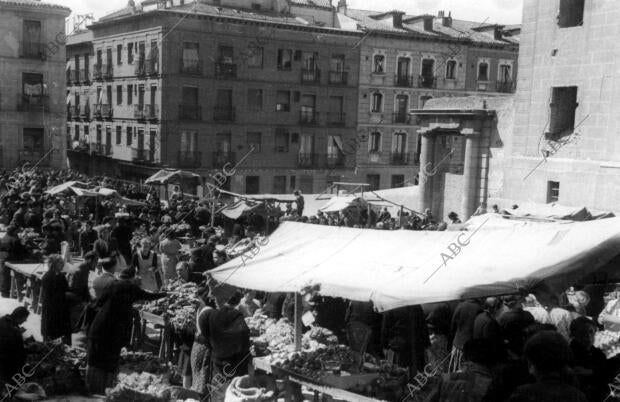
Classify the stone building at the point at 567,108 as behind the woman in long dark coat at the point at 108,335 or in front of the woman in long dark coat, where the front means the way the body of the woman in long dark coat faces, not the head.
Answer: in front

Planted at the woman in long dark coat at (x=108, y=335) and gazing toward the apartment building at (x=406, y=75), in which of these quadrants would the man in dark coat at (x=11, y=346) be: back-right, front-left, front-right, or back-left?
back-left

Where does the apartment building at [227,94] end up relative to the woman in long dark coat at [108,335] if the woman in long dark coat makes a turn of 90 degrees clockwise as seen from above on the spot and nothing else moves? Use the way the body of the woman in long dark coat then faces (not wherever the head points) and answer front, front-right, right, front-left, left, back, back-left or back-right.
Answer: back

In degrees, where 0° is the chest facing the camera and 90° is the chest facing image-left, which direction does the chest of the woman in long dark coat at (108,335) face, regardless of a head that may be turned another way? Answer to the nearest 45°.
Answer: approximately 270°

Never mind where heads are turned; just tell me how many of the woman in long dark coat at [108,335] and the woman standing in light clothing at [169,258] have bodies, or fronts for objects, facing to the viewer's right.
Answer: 1

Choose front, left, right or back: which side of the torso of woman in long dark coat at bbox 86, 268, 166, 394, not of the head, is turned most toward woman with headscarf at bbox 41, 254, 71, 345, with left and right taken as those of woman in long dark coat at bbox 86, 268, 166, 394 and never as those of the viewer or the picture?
left

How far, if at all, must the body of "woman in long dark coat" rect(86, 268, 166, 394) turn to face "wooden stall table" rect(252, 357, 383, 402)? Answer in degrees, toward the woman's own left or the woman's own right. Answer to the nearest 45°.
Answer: approximately 45° to the woman's own right
